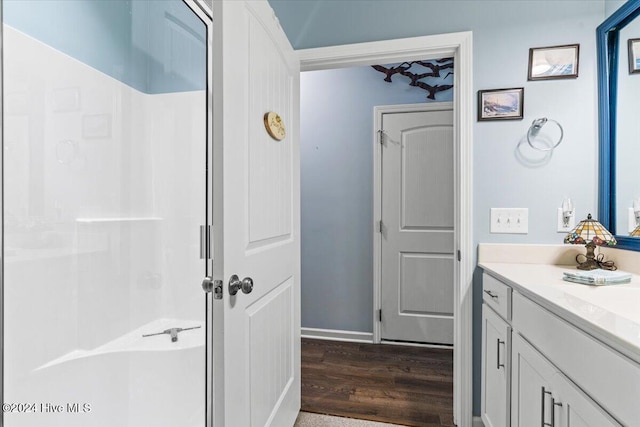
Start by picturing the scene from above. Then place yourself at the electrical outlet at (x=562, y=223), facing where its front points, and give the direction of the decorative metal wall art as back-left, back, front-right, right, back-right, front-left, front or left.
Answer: back-right

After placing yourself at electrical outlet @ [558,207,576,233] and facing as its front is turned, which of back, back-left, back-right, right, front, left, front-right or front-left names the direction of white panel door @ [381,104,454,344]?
back-right

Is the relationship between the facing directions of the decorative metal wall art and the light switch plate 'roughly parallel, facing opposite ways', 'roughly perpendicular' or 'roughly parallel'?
roughly parallel

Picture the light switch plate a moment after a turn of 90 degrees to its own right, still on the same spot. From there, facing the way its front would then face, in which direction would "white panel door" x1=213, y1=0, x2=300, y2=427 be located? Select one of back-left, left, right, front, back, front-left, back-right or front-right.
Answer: front-left

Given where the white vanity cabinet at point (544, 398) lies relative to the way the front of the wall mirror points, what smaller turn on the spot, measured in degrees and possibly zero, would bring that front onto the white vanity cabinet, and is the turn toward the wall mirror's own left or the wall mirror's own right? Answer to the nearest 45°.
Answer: approximately 45° to the wall mirror's own left

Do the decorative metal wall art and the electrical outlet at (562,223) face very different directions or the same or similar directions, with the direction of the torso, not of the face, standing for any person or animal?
same or similar directions

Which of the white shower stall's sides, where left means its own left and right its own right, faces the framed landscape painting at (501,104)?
front

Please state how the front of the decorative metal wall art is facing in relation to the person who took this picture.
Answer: facing the viewer

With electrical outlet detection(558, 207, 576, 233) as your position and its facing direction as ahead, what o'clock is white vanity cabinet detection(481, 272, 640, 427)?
The white vanity cabinet is roughly at 12 o'clock from the electrical outlet.

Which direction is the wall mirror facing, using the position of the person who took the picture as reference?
facing the viewer and to the left of the viewer

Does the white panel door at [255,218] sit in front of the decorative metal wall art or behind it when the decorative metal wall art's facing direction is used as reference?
in front

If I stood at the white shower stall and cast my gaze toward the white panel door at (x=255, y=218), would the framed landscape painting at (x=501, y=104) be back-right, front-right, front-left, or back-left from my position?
front-left
